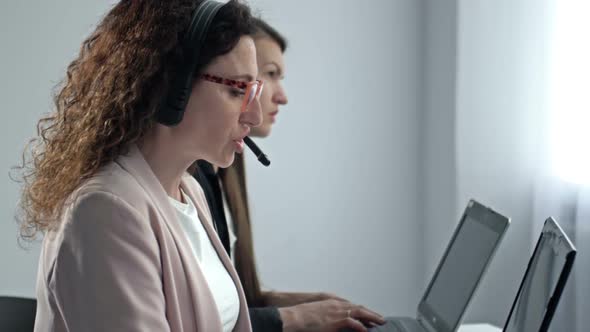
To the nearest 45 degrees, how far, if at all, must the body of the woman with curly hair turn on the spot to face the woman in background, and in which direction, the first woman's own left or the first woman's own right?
approximately 45° to the first woman's own left

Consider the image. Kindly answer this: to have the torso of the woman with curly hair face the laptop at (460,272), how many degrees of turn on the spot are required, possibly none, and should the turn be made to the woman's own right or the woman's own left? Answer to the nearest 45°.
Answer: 0° — they already face it

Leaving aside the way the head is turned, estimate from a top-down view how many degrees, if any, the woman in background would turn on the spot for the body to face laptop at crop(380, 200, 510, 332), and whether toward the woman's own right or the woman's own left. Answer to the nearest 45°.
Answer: approximately 45° to the woman's own right

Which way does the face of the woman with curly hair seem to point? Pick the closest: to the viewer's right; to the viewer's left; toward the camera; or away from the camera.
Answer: to the viewer's right

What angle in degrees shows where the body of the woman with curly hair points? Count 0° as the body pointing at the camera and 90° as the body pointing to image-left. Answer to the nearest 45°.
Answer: approximately 270°

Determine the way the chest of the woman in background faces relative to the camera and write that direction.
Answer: to the viewer's right

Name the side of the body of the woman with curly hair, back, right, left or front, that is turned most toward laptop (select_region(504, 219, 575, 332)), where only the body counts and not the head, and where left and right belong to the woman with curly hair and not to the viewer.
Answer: front

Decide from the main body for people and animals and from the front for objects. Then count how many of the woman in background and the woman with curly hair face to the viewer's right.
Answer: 2
